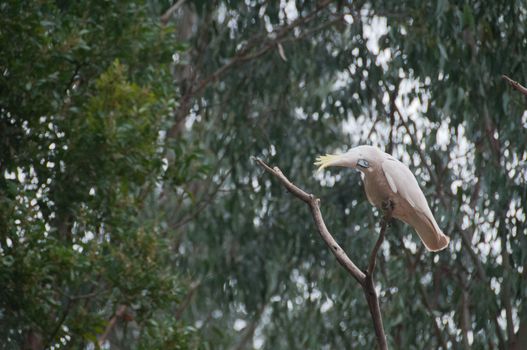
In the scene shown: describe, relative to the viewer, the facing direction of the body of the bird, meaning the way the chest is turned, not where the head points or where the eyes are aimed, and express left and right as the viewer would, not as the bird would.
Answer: facing to the left of the viewer
